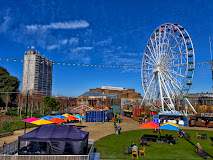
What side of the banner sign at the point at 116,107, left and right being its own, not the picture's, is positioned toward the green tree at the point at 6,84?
right

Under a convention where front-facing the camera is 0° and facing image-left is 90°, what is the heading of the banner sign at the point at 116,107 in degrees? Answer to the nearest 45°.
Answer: approximately 0°

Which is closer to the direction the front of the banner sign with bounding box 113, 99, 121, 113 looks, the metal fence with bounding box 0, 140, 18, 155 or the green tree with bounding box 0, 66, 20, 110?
the metal fence
